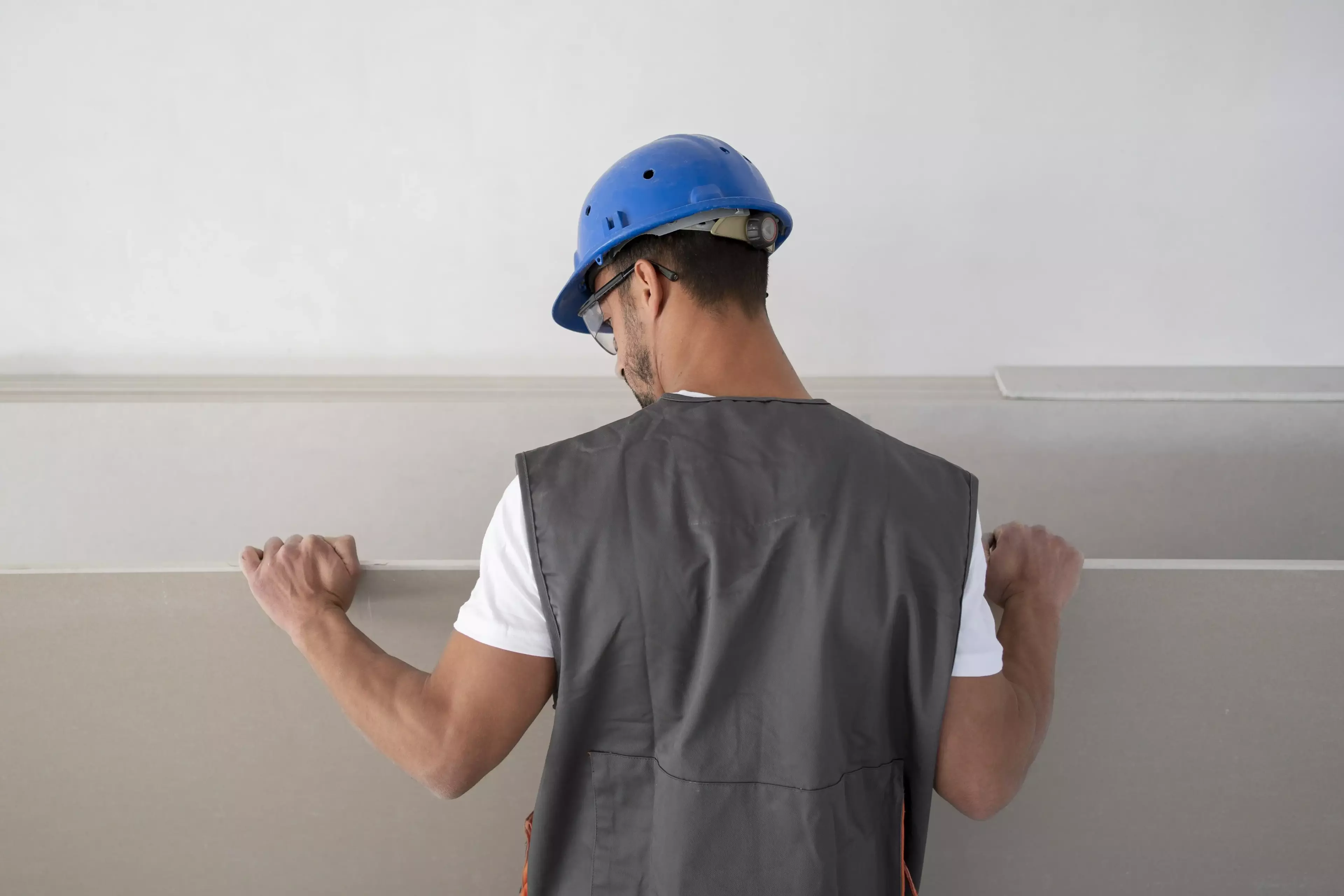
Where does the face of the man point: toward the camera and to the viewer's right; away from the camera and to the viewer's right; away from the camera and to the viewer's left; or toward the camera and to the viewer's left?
away from the camera and to the viewer's left

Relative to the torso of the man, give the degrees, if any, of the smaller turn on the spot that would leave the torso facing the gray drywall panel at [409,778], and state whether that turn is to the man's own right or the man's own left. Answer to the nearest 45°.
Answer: approximately 45° to the man's own left

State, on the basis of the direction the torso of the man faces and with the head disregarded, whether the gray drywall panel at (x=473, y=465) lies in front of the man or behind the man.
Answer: in front

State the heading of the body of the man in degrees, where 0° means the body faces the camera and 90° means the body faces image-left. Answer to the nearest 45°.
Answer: approximately 180°
